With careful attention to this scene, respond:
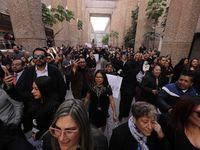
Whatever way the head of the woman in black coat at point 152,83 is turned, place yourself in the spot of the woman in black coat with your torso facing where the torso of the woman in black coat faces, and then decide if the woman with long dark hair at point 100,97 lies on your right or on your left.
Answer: on your right

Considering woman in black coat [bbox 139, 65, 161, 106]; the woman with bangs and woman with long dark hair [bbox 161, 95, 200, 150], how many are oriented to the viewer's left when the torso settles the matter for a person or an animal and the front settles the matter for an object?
0

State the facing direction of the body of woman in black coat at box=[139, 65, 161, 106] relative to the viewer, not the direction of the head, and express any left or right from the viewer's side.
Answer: facing the viewer and to the right of the viewer

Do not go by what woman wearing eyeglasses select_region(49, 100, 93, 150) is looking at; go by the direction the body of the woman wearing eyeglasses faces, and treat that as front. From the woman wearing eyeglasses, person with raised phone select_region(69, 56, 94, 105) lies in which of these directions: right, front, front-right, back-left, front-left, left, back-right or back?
back-right

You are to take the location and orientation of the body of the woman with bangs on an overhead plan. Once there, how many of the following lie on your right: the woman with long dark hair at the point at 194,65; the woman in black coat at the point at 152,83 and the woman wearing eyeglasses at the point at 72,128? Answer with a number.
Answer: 1

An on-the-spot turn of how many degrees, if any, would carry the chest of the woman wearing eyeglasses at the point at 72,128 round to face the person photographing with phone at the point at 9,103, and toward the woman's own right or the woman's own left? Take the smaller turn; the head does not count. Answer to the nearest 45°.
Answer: approximately 90° to the woman's own right

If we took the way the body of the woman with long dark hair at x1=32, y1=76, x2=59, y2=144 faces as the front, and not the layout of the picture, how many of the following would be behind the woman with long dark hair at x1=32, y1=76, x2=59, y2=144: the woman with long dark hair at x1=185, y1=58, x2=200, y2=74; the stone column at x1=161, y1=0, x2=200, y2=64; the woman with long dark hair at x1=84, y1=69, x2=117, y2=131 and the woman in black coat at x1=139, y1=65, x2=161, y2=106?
4

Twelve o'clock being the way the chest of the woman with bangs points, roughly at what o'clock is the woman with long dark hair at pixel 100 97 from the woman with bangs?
The woman with long dark hair is roughly at 6 o'clock from the woman with bangs.

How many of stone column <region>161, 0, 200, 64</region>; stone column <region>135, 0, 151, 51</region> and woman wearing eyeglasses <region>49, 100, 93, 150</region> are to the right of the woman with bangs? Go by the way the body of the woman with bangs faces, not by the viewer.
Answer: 1

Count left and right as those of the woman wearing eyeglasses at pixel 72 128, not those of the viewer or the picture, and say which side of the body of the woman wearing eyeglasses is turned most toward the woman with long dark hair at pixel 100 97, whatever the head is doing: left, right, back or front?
back

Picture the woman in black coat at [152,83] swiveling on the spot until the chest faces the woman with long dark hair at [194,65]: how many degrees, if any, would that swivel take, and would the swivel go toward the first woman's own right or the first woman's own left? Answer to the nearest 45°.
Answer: approximately 90° to the first woman's own left
